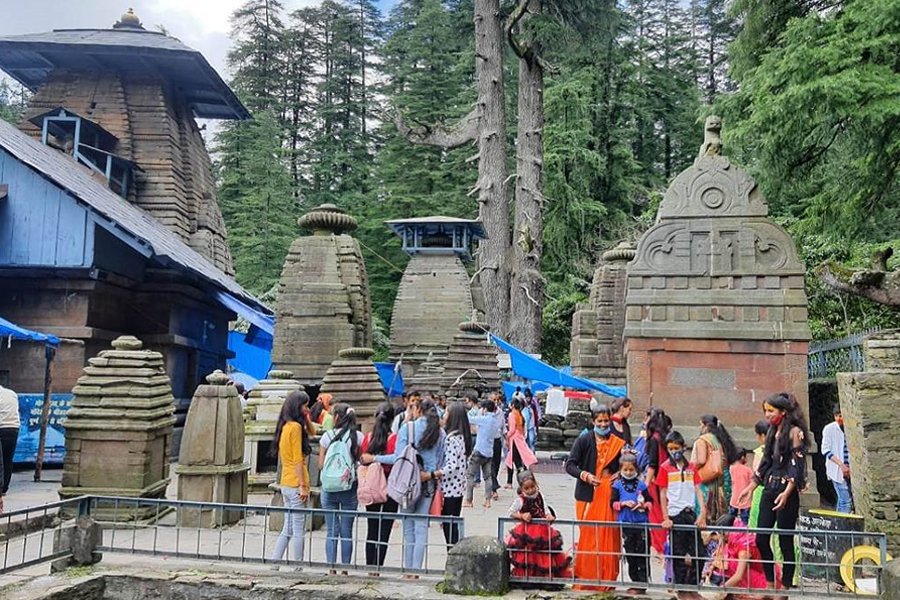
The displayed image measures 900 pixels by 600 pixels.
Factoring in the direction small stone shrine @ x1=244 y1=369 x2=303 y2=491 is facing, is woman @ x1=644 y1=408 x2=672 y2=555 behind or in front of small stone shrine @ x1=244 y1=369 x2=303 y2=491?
in front

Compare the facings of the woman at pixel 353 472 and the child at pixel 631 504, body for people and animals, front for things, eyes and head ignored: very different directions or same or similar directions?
very different directions

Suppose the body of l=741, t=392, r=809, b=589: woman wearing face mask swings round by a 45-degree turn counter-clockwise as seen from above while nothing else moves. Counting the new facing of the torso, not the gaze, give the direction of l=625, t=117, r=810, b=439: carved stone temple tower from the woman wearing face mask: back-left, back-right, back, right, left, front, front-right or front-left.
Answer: back

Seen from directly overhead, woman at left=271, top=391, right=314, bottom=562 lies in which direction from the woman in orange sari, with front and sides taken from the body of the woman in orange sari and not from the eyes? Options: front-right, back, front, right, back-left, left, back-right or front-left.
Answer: right

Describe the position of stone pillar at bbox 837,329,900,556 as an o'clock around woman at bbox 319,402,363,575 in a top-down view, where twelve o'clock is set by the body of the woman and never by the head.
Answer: The stone pillar is roughly at 3 o'clock from the woman.

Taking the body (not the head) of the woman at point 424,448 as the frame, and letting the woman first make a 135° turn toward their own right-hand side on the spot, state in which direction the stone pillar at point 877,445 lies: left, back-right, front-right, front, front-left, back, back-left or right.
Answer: front

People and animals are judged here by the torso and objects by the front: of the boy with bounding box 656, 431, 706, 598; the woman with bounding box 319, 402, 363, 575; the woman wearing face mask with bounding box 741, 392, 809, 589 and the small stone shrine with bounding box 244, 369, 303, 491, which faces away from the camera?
the woman

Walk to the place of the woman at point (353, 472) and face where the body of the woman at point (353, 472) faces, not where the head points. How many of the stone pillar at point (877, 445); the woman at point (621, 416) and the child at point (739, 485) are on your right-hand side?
3

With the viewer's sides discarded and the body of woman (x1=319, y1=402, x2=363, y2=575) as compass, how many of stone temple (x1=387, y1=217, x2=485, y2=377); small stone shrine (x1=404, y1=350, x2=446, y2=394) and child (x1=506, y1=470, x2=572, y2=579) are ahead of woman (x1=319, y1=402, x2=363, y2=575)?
2

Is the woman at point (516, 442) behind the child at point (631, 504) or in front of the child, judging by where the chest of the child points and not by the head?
behind
